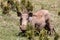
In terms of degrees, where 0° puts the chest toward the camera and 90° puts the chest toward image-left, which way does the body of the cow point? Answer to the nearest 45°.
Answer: approximately 45°
